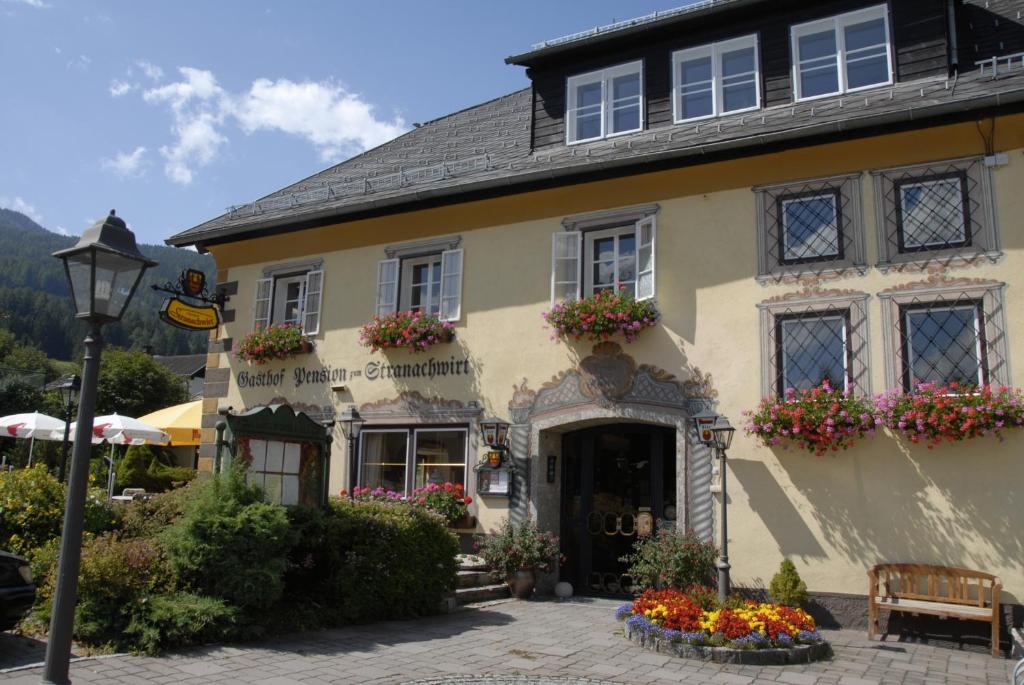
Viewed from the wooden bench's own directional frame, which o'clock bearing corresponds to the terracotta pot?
The terracotta pot is roughly at 3 o'clock from the wooden bench.

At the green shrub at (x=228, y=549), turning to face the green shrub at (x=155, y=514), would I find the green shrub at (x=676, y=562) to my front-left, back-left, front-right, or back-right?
back-right

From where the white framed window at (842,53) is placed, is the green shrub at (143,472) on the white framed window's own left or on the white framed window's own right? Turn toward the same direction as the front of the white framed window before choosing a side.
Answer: on the white framed window's own right

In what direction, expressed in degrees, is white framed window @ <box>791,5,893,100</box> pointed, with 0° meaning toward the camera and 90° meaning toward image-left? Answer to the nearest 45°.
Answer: approximately 45°

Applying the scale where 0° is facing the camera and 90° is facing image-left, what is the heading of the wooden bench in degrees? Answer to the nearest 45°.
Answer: approximately 0°

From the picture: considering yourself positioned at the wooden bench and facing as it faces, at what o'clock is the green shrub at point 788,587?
The green shrub is roughly at 3 o'clock from the wooden bench.

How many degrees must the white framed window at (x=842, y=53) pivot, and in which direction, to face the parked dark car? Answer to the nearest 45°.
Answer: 0° — it already faces it

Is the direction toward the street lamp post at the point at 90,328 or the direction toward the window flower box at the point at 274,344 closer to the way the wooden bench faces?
the street lamp post

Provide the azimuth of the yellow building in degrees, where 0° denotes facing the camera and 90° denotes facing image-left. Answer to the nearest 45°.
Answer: approximately 45°
